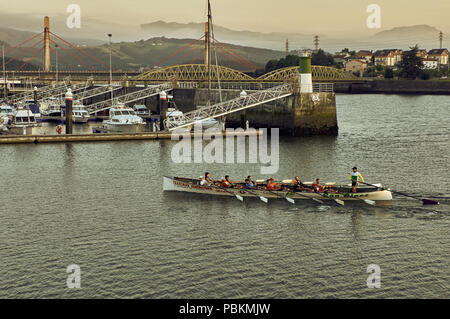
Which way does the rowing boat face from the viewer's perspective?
to the viewer's left

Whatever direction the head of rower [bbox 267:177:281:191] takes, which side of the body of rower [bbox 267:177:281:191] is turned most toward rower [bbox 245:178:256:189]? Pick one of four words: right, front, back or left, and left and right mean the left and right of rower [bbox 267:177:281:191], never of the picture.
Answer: back

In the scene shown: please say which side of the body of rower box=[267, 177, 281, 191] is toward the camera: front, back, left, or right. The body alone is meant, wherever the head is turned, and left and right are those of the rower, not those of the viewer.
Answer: right
